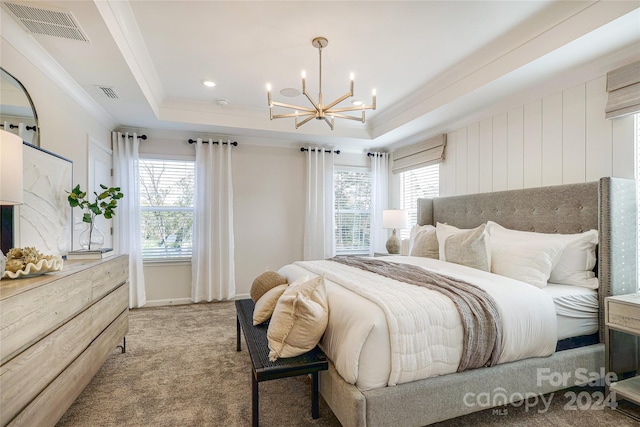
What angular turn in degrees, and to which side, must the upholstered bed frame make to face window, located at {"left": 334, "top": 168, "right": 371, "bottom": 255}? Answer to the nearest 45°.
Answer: approximately 90° to its right

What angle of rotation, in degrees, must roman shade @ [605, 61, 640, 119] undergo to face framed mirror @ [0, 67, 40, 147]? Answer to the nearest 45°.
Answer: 0° — it already faces it

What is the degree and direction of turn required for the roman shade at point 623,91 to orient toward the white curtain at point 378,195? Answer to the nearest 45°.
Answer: approximately 90° to its right

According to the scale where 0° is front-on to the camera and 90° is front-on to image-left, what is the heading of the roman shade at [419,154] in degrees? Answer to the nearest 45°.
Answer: approximately 45°

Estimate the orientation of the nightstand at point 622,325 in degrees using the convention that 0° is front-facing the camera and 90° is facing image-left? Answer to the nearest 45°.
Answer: approximately 45°

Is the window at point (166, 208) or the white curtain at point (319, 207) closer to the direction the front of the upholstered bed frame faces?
the window

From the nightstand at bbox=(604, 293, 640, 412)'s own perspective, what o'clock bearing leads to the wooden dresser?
The wooden dresser is roughly at 12 o'clock from the nightstand.

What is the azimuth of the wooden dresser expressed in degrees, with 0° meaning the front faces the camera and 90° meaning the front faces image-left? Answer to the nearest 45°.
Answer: approximately 315°

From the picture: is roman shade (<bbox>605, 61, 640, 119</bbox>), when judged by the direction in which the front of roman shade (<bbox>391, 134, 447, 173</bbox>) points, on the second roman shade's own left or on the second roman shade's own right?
on the second roman shade's own left

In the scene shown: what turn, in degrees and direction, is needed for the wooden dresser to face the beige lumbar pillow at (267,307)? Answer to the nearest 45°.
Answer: approximately 45° to its left

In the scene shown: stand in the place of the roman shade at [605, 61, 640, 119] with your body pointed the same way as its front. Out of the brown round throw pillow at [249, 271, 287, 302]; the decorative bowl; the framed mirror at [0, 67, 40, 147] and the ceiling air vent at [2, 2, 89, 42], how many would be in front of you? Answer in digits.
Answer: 4
